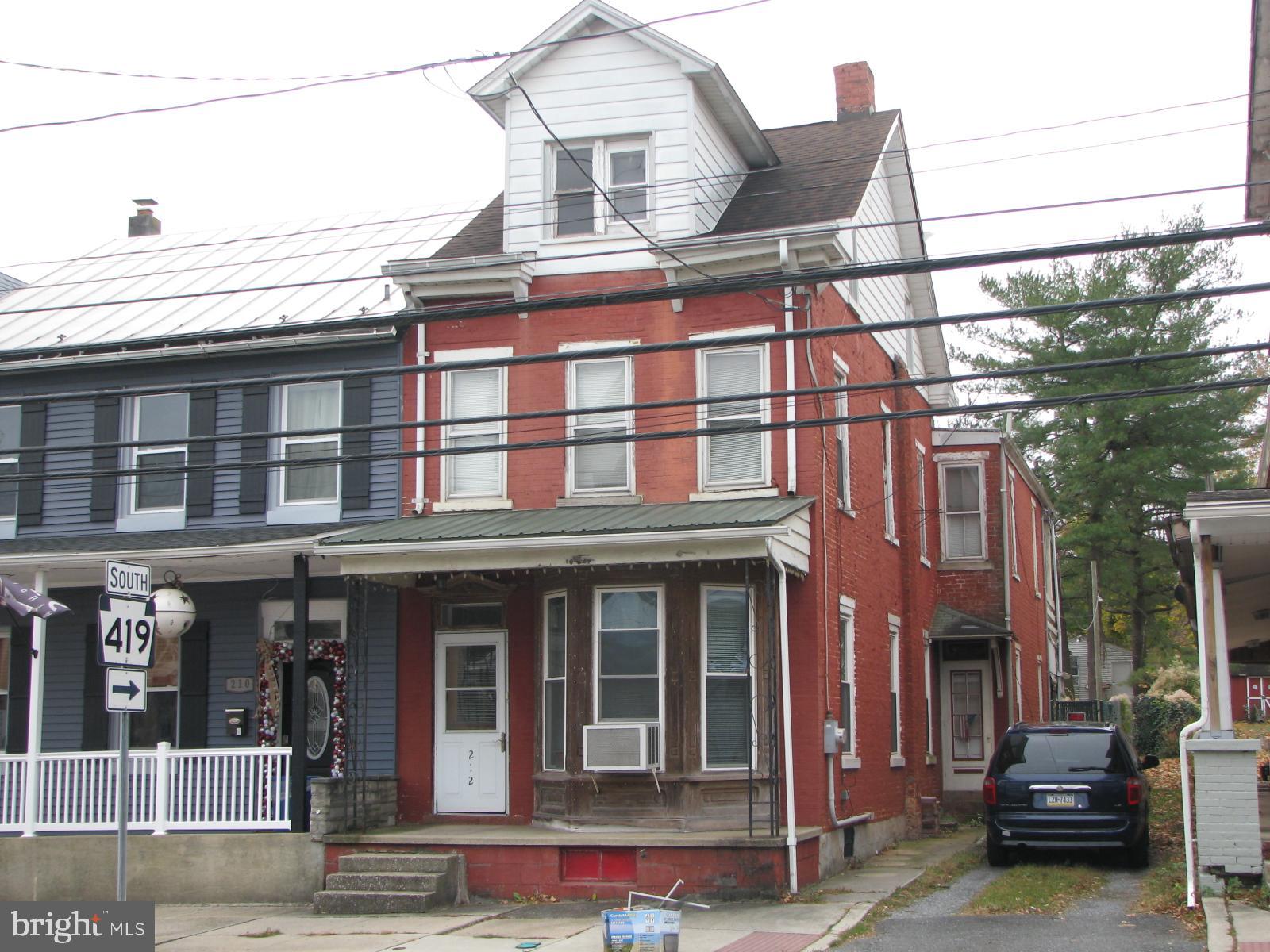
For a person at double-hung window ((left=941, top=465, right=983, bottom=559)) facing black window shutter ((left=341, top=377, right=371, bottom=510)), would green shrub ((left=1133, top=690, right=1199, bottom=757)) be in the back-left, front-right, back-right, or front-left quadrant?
back-right

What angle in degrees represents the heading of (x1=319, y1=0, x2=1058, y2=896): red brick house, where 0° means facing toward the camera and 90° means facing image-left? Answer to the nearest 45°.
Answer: approximately 0°

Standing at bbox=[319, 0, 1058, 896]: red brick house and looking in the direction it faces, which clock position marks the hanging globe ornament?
The hanging globe ornament is roughly at 3 o'clock from the red brick house.

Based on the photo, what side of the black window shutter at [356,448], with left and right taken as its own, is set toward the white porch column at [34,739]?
right

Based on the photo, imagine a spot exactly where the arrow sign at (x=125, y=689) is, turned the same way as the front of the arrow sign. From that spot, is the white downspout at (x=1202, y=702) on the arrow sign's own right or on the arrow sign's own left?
on the arrow sign's own left

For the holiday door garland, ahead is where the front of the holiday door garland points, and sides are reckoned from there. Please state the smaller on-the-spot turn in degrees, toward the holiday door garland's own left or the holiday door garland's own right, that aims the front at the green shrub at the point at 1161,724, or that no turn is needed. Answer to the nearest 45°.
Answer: approximately 135° to the holiday door garland's own left

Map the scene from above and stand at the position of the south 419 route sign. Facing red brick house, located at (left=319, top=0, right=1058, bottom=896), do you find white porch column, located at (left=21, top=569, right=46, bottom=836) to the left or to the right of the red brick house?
left

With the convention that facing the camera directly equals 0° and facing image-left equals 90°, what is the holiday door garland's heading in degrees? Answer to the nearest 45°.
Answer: approximately 0°

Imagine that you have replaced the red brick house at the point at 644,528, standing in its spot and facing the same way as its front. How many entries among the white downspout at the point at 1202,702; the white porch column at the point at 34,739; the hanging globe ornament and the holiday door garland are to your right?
3

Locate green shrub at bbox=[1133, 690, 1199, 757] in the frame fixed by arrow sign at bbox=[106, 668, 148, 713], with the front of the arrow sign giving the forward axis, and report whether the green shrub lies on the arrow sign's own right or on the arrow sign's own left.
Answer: on the arrow sign's own left

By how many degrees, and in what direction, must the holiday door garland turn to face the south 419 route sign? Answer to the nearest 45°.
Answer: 0° — it already faces it
